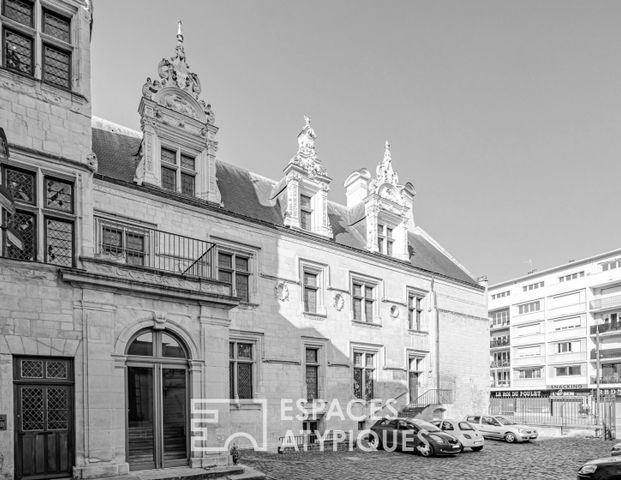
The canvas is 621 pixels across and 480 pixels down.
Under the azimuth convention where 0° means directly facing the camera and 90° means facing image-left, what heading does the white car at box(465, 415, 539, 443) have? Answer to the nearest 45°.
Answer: approximately 315°

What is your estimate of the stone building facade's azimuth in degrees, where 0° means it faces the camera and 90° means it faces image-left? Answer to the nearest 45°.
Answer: approximately 315°

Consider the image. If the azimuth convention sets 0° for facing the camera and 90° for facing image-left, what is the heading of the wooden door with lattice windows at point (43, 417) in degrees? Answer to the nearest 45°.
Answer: approximately 0°
